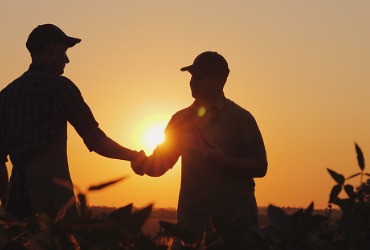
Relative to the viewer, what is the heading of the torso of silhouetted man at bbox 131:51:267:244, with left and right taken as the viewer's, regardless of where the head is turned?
facing the viewer and to the left of the viewer

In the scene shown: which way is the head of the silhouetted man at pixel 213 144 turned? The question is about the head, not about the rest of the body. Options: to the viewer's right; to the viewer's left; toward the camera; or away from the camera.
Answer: to the viewer's left

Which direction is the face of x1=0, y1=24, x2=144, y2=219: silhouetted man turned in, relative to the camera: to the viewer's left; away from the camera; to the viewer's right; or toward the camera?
to the viewer's right

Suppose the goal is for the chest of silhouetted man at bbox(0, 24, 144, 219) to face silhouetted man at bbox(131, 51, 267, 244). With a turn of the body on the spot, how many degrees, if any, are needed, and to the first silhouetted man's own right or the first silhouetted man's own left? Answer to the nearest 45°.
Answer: approximately 45° to the first silhouetted man's own right

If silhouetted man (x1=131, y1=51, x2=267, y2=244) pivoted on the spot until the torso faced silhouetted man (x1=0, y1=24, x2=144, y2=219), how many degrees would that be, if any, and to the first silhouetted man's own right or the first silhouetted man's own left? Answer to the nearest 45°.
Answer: approximately 45° to the first silhouetted man's own right

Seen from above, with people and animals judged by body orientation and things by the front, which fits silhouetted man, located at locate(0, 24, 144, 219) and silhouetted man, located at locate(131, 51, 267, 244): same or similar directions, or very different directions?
very different directions

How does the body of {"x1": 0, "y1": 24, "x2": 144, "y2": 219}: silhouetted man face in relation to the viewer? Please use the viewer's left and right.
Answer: facing away from the viewer and to the right of the viewer
